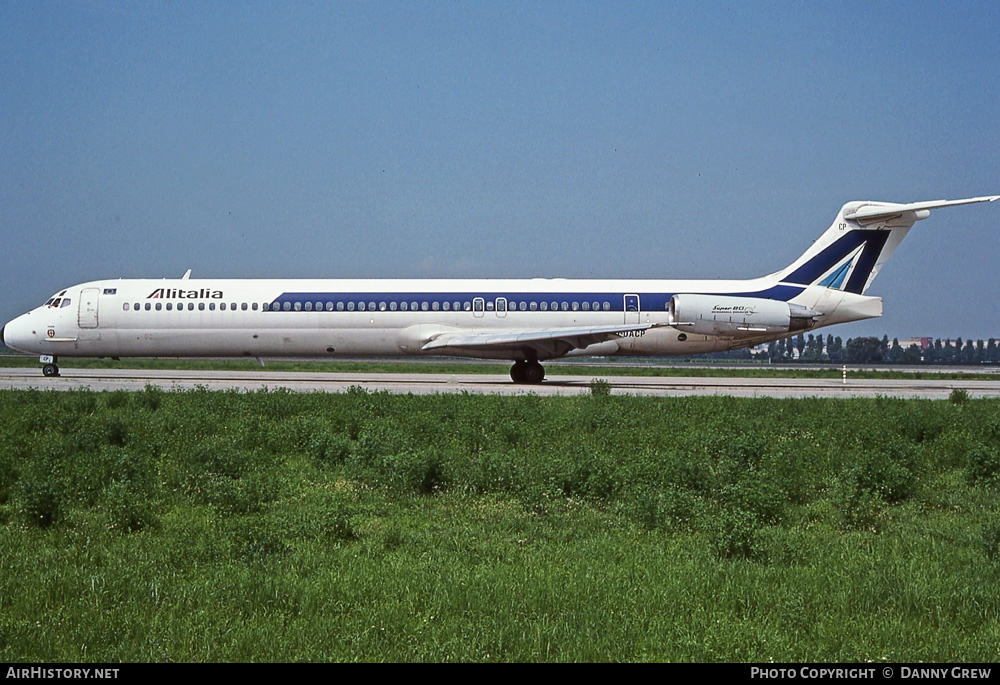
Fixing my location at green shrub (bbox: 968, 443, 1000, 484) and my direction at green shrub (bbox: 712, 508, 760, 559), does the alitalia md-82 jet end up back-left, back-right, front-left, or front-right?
back-right

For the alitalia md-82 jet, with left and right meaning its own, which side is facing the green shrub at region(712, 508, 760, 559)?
left

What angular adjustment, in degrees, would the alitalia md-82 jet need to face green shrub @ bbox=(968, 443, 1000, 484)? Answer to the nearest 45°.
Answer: approximately 135° to its left

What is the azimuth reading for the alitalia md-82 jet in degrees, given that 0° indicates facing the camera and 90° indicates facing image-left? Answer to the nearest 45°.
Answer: approximately 90°

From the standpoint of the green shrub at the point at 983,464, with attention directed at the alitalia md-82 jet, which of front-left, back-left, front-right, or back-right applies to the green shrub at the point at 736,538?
back-left
